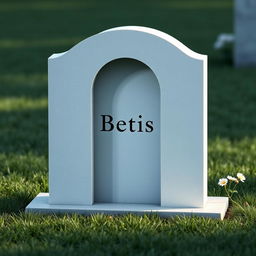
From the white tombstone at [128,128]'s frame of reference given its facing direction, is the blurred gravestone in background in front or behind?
behind

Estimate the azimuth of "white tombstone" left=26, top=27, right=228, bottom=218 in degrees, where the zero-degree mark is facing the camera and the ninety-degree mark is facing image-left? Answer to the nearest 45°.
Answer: approximately 0°
